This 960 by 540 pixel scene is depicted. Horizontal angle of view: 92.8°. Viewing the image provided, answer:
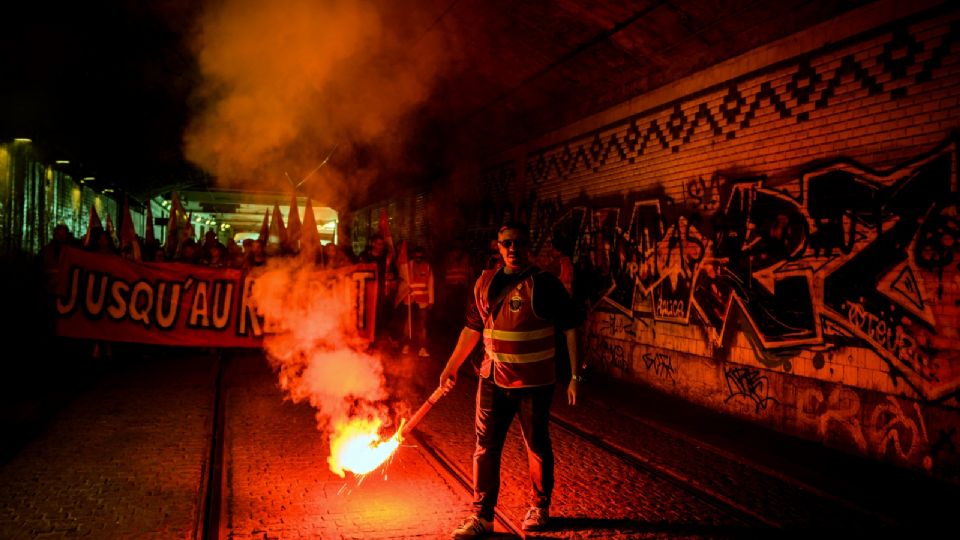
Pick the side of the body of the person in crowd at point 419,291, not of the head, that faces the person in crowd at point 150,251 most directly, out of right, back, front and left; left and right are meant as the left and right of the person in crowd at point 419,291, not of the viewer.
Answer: right

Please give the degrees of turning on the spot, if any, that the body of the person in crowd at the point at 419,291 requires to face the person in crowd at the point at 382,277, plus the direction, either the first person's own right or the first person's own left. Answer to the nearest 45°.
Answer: approximately 135° to the first person's own right

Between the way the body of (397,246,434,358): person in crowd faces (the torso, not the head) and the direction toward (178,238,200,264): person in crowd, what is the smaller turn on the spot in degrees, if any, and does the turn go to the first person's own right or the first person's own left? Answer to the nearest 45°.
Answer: approximately 90° to the first person's own right

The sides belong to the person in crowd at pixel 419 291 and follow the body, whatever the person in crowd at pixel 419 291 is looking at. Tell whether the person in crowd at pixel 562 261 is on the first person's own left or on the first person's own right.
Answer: on the first person's own left

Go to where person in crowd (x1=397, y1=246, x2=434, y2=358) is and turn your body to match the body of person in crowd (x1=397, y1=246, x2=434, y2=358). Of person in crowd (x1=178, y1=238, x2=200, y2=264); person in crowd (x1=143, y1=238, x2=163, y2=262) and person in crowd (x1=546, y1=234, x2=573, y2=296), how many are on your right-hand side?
2

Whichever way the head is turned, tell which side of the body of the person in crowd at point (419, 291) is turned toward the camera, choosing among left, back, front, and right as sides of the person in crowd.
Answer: front

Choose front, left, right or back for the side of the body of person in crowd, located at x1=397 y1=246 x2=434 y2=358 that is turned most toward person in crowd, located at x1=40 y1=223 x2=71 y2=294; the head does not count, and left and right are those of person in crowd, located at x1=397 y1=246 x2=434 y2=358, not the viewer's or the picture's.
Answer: right

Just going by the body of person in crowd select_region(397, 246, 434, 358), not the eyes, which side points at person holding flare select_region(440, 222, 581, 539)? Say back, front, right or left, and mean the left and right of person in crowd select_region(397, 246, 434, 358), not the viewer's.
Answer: front
